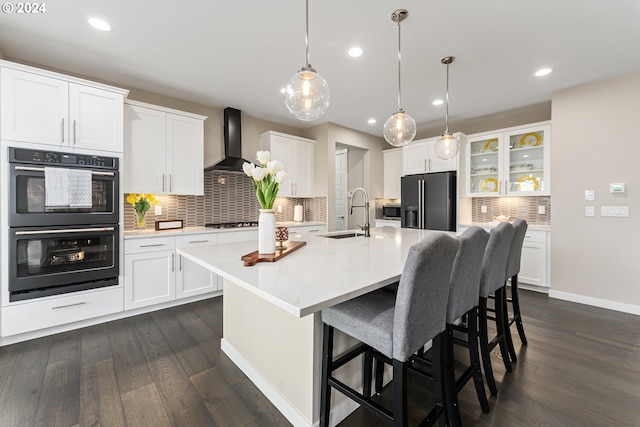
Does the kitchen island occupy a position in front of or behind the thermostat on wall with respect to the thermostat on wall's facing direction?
in front

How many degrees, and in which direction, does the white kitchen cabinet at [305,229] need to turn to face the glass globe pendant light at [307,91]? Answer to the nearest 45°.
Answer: approximately 45° to its right

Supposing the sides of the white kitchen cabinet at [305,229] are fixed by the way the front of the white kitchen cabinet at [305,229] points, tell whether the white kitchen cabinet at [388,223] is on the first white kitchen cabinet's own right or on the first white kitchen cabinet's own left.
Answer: on the first white kitchen cabinet's own left

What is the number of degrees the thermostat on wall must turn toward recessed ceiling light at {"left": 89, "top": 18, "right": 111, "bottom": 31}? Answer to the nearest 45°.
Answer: approximately 45° to its right

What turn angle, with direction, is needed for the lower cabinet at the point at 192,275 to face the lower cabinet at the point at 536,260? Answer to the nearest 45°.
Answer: approximately 45° to its left

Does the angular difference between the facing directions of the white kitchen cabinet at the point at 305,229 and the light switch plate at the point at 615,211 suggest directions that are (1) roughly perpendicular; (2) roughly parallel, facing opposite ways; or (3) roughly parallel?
roughly perpendicular

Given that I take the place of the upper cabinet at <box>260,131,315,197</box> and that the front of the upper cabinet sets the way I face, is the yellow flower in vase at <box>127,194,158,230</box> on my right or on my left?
on my right

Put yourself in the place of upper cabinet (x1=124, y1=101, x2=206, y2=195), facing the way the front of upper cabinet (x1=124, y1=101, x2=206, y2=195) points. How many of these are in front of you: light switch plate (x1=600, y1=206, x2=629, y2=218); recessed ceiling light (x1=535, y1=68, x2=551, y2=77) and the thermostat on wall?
3

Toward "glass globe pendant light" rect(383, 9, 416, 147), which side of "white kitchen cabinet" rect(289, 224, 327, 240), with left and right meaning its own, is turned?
front

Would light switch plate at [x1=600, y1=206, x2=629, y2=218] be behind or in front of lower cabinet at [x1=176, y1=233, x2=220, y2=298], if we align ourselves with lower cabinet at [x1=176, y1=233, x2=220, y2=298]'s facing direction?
in front

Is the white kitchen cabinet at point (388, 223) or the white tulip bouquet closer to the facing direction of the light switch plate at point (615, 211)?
the white tulip bouquet

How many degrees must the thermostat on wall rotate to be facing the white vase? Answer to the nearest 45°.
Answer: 0° — it already faces it

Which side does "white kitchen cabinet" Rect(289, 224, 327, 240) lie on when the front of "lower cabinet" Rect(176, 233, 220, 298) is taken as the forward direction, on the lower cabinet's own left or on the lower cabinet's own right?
on the lower cabinet's own left

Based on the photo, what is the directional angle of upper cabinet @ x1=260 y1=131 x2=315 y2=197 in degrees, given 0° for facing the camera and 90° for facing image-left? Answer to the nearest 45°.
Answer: approximately 315°

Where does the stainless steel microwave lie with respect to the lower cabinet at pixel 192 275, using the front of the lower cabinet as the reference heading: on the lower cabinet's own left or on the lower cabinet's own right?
on the lower cabinet's own left
